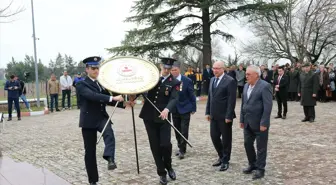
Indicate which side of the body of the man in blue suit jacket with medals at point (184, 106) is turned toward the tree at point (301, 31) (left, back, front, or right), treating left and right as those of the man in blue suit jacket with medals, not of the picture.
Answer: back

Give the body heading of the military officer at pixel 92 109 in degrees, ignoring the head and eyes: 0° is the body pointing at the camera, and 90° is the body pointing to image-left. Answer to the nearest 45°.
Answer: approximately 315°

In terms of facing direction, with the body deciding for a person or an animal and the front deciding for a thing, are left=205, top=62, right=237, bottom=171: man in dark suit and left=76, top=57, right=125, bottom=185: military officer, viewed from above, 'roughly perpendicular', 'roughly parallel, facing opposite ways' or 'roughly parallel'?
roughly perpendicular

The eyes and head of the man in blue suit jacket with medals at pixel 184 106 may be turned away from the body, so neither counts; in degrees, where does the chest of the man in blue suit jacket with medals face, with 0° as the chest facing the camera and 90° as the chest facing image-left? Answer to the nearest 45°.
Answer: approximately 45°

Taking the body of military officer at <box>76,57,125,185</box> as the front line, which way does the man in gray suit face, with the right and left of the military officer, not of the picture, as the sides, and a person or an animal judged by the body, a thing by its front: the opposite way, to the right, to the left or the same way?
to the right
